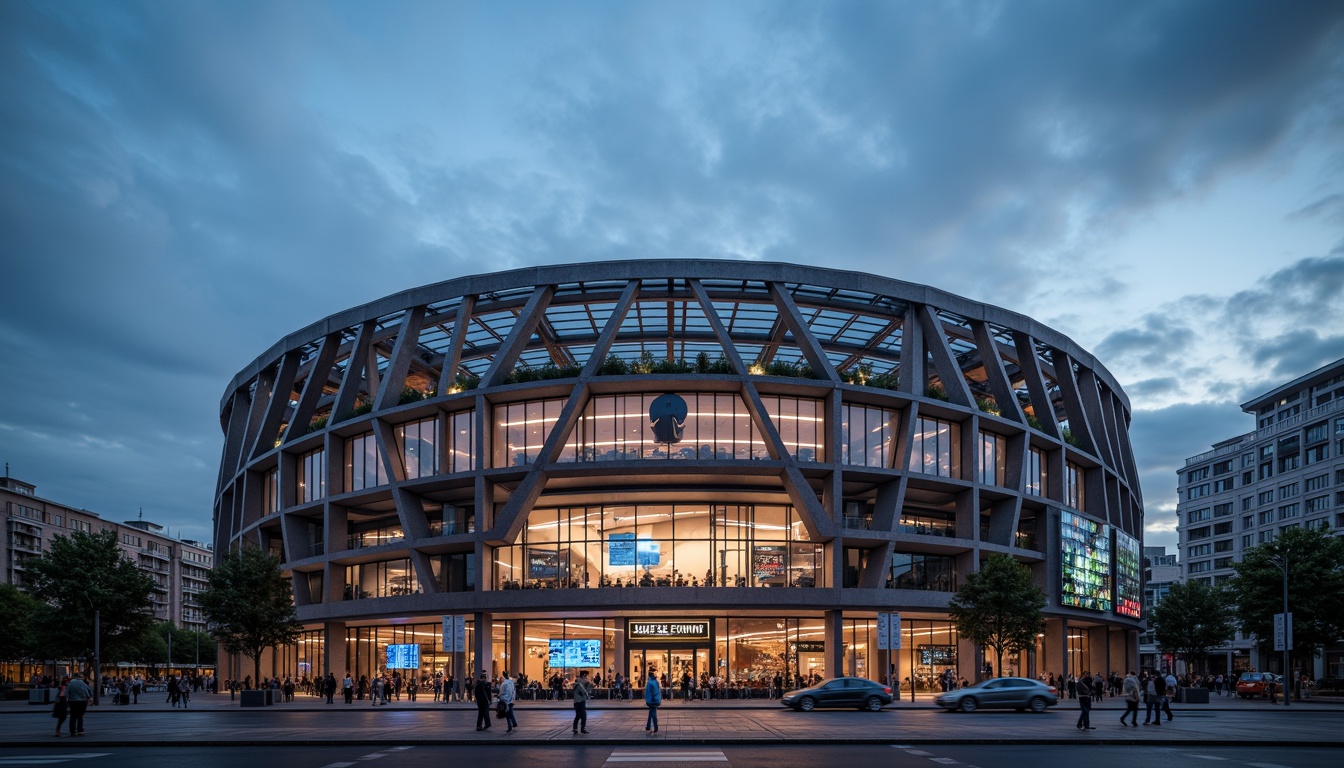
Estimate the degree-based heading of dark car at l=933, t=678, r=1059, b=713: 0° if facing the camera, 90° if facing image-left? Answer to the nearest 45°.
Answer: approximately 90°

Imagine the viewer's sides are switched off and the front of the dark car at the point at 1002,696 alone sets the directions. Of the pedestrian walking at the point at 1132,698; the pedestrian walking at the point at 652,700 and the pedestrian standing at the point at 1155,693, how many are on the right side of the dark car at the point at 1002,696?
0

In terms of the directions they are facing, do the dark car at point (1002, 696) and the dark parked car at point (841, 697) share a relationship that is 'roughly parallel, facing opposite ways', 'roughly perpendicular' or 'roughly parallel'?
roughly parallel

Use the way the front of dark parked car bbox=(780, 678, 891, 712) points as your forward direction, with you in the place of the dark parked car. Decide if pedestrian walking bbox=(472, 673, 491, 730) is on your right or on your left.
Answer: on your left

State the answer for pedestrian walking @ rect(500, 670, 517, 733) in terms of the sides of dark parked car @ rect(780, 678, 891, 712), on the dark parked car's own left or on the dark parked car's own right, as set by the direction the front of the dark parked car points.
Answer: on the dark parked car's own left

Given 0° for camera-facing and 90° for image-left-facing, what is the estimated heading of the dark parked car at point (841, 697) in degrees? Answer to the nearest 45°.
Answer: approximately 90°

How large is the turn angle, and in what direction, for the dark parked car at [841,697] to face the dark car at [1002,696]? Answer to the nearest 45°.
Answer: approximately 180°
